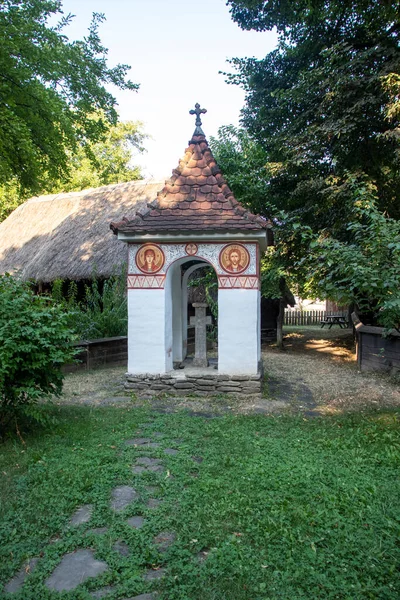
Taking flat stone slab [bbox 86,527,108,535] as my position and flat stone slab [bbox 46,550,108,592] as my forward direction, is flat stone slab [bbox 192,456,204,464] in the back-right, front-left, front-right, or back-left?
back-left

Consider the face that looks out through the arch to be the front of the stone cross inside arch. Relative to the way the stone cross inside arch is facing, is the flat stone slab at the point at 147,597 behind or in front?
in front

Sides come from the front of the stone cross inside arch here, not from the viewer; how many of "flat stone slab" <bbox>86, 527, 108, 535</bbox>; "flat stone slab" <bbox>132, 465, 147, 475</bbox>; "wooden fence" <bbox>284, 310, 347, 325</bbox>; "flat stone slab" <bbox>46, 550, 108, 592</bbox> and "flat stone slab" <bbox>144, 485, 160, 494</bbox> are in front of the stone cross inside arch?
4

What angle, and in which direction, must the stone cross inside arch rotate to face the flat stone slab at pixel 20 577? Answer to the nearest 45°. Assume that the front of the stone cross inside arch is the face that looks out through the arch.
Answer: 0° — it already faces it

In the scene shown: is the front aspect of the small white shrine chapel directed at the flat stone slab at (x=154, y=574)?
yes

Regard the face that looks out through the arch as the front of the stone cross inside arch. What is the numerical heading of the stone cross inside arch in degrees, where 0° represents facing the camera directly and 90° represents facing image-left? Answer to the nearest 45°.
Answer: approximately 0°

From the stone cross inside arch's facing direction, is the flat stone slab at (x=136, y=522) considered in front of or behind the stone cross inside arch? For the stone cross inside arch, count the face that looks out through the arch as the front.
in front

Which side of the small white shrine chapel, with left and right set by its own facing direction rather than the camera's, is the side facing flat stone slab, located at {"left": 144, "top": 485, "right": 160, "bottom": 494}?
front

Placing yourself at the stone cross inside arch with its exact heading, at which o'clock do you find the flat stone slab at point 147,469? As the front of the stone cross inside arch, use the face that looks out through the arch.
The flat stone slab is roughly at 12 o'clock from the stone cross inside arch.

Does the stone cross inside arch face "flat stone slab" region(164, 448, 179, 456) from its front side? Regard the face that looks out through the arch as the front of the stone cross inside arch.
yes
